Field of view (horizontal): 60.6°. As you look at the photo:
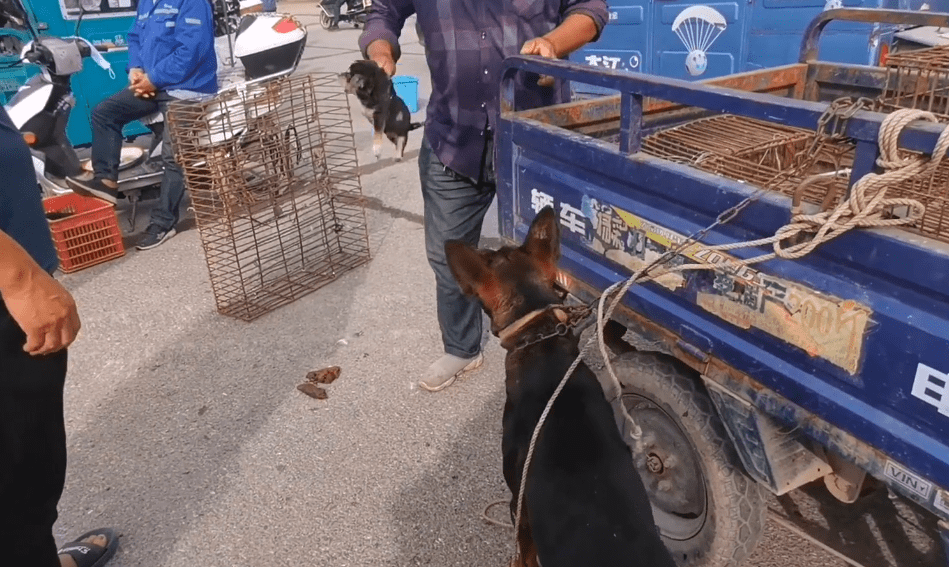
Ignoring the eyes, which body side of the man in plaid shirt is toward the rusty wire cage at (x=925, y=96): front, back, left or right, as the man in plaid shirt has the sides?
left

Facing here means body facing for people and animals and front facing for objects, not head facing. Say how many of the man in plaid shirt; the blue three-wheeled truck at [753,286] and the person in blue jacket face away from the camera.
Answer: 0

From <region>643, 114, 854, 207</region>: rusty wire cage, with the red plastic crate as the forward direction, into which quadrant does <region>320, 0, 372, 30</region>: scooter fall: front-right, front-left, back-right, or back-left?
front-right

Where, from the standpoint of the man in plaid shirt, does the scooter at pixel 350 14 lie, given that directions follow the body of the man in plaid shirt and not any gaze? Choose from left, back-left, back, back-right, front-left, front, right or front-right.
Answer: back

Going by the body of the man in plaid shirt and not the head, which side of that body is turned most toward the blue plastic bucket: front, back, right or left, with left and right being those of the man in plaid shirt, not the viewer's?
back

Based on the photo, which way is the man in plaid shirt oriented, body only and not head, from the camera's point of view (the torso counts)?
toward the camera

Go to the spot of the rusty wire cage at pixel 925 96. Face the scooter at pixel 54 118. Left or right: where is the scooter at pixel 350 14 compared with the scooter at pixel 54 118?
right

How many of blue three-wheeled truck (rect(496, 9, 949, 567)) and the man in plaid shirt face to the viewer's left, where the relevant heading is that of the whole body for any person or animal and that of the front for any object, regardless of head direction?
0

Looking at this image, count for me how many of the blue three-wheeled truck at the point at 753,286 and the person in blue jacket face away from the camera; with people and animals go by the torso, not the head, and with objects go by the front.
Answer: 0

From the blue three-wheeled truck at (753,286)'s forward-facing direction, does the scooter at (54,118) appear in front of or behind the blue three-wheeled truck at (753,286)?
behind
